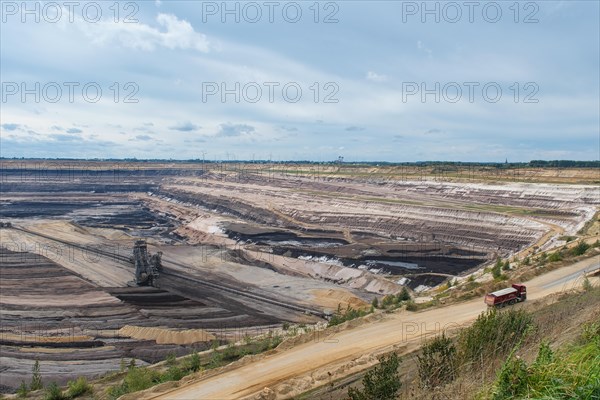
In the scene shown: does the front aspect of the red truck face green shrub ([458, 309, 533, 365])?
no

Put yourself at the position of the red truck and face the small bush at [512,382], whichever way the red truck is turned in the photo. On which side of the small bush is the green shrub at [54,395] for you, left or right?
right

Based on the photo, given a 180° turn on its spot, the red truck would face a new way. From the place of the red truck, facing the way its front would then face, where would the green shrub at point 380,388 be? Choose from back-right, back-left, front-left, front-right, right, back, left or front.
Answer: front-left

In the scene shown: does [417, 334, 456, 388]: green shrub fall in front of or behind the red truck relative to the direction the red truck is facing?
behind

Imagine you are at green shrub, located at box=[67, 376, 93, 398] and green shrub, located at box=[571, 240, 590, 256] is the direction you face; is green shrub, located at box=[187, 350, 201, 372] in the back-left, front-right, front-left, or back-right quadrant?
front-right

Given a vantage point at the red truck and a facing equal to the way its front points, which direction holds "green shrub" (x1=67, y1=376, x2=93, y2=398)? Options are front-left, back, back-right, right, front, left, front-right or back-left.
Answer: back

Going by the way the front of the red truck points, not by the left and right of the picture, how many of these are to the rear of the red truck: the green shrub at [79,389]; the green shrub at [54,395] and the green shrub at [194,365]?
3

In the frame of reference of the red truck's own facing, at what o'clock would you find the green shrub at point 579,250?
The green shrub is roughly at 11 o'clock from the red truck.

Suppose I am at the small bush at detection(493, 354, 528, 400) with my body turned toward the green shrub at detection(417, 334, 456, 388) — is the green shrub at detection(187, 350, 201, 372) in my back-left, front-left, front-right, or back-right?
front-left

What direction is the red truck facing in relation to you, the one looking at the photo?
facing away from the viewer and to the right of the viewer

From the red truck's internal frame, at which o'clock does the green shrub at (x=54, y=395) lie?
The green shrub is roughly at 6 o'clock from the red truck.

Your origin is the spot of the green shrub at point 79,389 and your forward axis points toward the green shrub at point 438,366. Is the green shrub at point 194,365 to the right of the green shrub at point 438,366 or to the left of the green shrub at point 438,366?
left

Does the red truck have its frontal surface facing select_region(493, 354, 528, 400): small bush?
no

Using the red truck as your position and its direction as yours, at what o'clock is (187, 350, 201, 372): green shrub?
The green shrub is roughly at 6 o'clock from the red truck.
